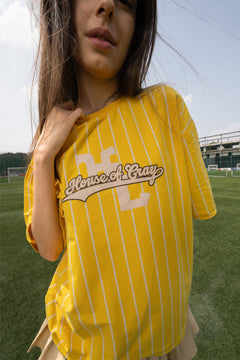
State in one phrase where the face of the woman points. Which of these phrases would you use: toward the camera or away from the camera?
toward the camera

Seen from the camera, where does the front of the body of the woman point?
toward the camera
